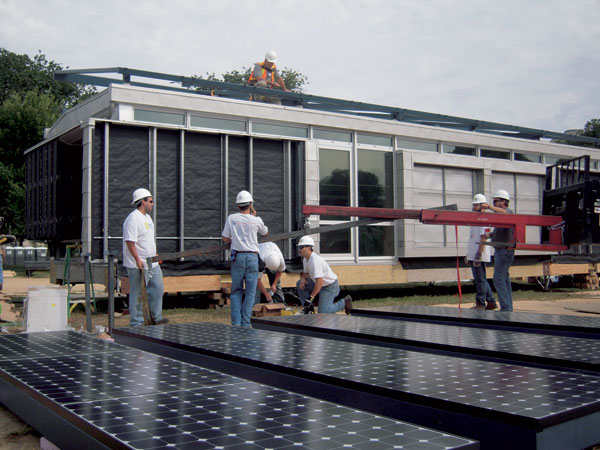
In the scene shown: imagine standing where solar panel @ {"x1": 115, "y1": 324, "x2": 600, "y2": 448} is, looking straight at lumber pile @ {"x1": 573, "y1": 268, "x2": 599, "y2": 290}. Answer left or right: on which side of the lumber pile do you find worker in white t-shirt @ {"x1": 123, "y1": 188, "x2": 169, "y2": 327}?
left

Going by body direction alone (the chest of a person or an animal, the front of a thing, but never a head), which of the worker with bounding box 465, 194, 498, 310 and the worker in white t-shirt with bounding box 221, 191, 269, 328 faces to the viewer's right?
the worker

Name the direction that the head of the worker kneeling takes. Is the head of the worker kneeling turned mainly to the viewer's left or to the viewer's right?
to the viewer's left

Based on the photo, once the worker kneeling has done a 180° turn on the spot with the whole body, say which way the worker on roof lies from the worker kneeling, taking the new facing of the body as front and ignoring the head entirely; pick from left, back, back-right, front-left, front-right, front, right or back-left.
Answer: left

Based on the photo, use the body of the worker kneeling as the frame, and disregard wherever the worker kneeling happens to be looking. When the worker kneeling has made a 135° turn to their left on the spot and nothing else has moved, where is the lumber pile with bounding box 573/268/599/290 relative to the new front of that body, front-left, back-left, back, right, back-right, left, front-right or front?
left

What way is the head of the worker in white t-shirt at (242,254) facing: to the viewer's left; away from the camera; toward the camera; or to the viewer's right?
away from the camera

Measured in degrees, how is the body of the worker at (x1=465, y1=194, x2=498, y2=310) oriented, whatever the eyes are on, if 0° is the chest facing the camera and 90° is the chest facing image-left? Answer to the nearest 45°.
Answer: approximately 270°

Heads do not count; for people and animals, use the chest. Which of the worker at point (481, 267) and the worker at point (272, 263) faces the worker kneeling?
the worker at point (272, 263)

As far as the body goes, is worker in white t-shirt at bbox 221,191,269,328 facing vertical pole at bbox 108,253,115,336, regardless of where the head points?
no

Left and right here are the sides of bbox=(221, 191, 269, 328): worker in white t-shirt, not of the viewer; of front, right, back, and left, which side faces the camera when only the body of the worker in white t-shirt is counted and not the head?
back

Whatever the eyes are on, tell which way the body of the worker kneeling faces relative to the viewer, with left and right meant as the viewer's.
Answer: facing to the left of the viewer

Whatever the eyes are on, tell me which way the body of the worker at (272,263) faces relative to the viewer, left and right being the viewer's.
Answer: facing the viewer and to the right of the viewer
